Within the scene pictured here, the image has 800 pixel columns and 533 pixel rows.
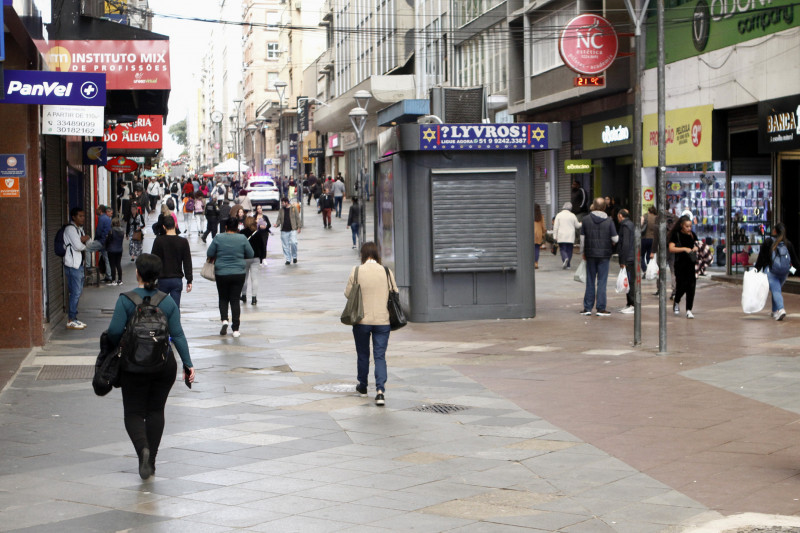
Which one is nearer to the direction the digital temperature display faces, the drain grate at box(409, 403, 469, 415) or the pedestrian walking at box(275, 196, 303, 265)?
the drain grate

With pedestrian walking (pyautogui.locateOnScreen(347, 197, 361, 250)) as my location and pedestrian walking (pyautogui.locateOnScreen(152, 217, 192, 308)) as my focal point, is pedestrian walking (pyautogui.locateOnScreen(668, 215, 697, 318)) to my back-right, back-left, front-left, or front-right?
front-left

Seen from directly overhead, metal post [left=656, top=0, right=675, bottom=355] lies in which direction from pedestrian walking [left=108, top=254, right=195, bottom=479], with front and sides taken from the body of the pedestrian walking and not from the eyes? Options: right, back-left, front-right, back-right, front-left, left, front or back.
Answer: front-right

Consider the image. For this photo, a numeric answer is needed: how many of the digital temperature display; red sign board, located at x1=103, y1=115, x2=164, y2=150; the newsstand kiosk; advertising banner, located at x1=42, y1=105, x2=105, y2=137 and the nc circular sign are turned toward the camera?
5

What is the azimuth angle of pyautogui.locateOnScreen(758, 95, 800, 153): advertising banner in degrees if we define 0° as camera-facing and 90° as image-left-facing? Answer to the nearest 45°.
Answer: approximately 45°

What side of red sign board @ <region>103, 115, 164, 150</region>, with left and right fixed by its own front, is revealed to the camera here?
front

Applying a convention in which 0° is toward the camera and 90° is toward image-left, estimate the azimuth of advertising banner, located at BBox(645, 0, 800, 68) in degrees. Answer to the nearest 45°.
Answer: approximately 45°

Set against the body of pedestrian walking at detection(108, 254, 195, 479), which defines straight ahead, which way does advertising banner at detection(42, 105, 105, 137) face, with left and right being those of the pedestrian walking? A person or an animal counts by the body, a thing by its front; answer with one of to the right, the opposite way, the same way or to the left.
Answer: the opposite way

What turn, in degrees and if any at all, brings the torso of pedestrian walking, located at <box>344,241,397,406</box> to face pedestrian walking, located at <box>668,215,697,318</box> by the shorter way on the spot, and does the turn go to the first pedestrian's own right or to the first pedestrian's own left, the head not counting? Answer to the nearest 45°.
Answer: approximately 45° to the first pedestrian's own right

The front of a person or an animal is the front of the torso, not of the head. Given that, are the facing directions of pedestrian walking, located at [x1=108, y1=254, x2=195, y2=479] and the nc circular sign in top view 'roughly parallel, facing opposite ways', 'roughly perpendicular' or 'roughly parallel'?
roughly parallel, facing opposite ways

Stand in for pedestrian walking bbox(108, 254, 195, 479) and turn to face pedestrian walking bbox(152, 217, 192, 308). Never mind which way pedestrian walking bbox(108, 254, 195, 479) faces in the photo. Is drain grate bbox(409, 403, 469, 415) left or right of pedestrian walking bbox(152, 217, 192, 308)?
right

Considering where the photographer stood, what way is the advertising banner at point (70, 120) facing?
facing the viewer

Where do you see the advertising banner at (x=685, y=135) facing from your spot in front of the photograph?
facing the viewer and to the left of the viewer

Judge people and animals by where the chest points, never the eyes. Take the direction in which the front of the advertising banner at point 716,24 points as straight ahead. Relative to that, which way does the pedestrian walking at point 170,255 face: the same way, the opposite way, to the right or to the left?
to the right

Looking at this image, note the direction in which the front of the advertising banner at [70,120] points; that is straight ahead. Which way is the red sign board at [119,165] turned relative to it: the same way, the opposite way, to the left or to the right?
the same way
